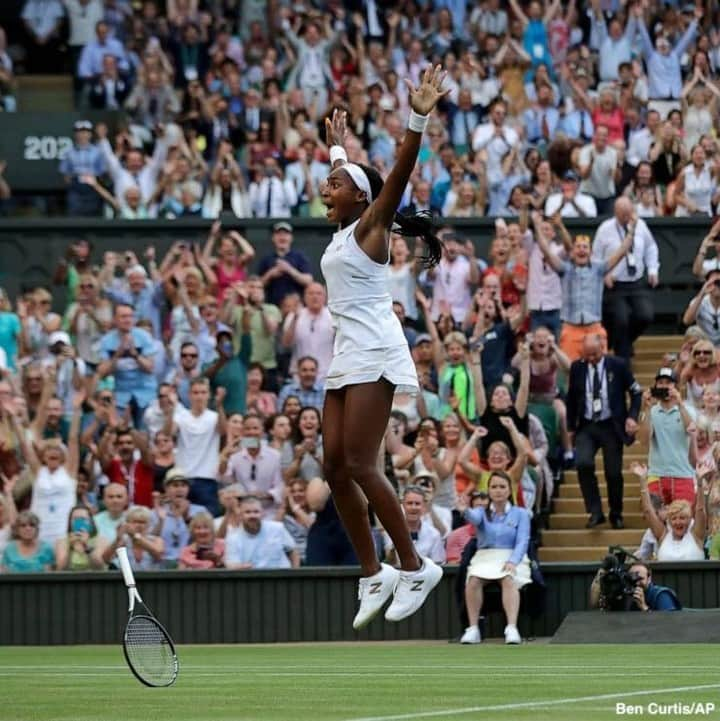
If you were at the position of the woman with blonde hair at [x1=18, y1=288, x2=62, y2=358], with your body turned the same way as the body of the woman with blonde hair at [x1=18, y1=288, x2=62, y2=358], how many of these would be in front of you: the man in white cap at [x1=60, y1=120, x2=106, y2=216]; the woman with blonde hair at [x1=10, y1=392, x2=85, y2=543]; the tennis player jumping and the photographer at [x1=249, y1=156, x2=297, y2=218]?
2

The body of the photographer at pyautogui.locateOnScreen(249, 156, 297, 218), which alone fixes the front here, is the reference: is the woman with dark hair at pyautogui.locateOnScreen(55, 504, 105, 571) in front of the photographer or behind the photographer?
in front

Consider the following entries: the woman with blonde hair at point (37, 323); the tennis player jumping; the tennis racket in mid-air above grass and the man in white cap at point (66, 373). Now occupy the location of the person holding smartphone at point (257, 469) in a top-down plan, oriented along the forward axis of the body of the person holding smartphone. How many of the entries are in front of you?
2

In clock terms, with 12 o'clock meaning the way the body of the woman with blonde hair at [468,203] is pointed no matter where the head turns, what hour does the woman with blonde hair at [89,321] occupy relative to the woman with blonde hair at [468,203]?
the woman with blonde hair at [89,321] is roughly at 2 o'clock from the woman with blonde hair at [468,203].

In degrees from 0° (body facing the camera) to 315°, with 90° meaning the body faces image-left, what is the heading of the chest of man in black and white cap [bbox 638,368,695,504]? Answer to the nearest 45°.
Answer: approximately 0°

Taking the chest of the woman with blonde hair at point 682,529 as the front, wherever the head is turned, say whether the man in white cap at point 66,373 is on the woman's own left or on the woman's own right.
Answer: on the woman's own right

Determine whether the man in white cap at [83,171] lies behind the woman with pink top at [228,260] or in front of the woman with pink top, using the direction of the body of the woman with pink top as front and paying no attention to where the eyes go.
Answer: behind

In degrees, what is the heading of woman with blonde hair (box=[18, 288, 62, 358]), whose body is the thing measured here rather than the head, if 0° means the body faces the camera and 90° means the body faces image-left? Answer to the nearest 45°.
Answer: approximately 0°
